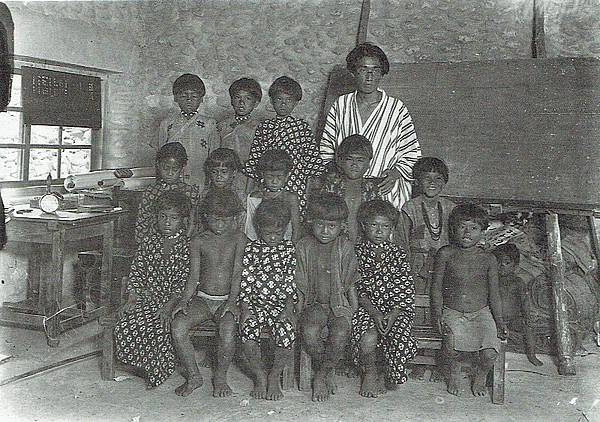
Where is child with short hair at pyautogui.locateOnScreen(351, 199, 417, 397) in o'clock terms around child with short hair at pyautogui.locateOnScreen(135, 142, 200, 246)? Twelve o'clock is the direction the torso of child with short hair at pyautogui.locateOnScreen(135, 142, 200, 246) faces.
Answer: child with short hair at pyautogui.locateOnScreen(351, 199, 417, 397) is roughly at 10 o'clock from child with short hair at pyautogui.locateOnScreen(135, 142, 200, 246).

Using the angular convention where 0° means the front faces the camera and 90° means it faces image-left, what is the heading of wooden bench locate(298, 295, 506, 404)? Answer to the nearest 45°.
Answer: approximately 0°

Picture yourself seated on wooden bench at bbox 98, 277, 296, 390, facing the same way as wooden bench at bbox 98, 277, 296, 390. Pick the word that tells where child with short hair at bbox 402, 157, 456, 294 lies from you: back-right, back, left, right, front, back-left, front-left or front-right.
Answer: left

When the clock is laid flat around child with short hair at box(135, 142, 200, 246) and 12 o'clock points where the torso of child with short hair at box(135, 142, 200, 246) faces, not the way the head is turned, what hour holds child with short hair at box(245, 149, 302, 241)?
child with short hair at box(245, 149, 302, 241) is roughly at 10 o'clock from child with short hair at box(135, 142, 200, 246).

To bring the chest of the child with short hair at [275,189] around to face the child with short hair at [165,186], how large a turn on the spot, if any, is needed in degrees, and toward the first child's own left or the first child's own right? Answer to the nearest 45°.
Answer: approximately 90° to the first child's own right

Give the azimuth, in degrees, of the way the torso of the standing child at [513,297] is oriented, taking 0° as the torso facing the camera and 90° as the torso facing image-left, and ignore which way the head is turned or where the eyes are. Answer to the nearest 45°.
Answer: approximately 45°

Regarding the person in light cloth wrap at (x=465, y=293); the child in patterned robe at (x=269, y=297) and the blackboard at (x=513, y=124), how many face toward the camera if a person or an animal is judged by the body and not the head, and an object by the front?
3
